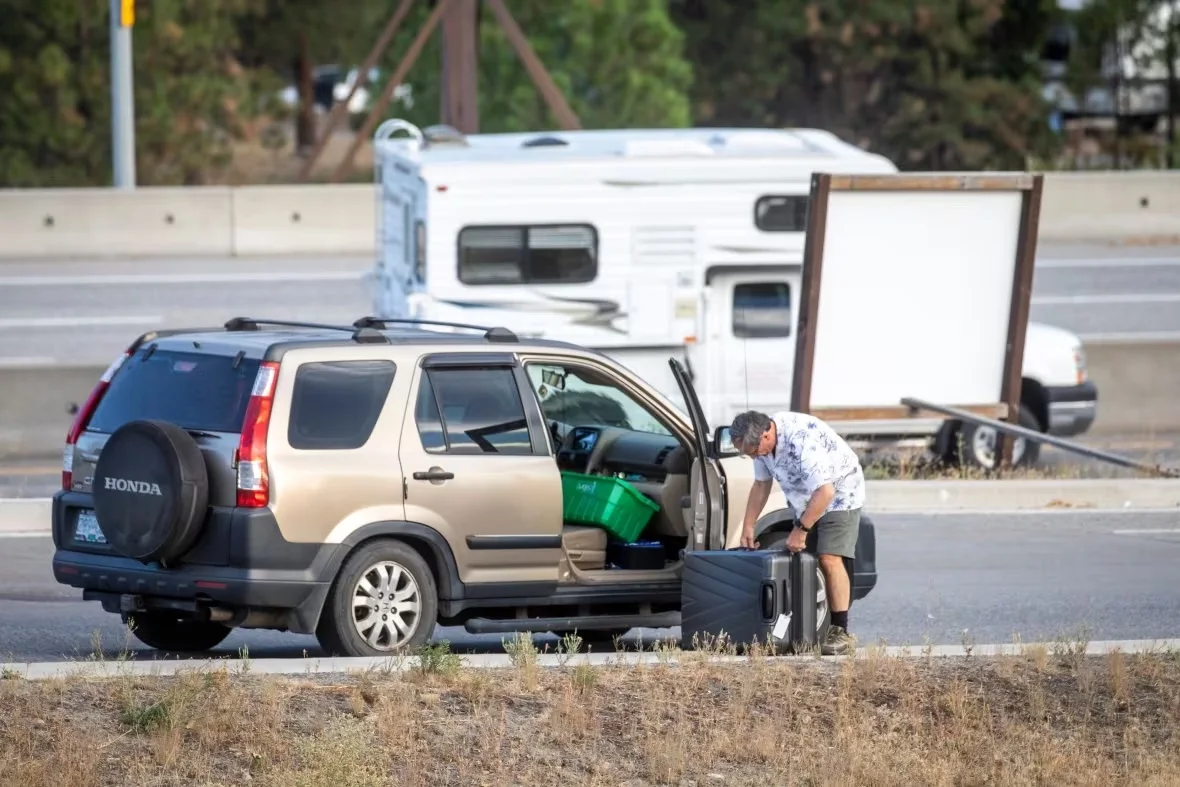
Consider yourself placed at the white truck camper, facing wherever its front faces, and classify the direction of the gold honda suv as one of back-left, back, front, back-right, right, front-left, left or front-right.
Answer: right

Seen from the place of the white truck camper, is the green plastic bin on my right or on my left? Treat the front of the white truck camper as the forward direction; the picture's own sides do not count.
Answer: on my right

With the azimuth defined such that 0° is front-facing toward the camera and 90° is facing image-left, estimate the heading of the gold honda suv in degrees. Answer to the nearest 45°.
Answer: approximately 225°

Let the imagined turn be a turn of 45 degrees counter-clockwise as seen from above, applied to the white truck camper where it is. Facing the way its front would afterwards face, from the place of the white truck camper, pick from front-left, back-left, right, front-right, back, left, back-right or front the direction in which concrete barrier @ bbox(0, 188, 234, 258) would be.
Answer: left

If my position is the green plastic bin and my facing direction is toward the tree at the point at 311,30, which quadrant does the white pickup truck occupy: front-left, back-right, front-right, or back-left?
front-right

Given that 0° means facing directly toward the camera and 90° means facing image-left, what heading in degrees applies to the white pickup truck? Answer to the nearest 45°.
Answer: approximately 270°

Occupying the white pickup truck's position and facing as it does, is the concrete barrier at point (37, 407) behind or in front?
behind

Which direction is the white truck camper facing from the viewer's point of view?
to the viewer's right

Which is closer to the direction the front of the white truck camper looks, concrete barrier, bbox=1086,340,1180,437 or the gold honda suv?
the concrete barrier

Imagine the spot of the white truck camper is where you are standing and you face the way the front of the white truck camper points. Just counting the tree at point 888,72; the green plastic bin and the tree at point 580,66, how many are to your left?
2
